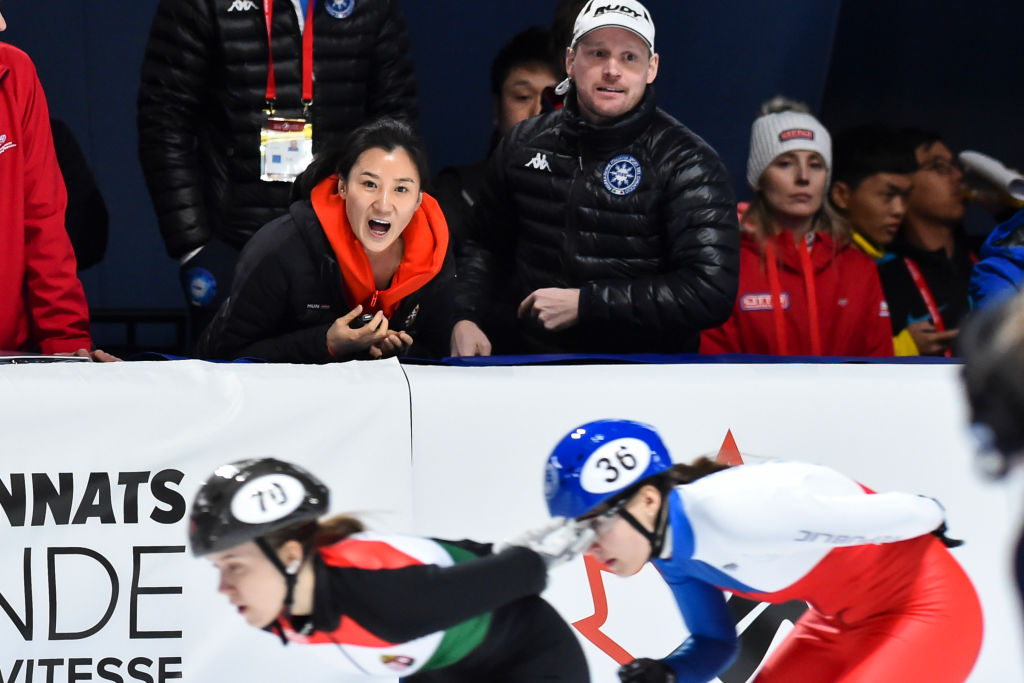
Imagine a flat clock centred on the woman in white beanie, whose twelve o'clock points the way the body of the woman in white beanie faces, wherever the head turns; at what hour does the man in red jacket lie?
The man in red jacket is roughly at 2 o'clock from the woman in white beanie.

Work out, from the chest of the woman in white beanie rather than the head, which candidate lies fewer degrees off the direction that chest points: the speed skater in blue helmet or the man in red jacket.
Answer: the speed skater in blue helmet

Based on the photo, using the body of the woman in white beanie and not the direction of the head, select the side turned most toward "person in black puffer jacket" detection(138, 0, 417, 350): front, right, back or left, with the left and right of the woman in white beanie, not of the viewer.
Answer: right

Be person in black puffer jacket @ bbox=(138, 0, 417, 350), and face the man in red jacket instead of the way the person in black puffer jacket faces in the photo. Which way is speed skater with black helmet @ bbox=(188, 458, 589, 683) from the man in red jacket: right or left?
left

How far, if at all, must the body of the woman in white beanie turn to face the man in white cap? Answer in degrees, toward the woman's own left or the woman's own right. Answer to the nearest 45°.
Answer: approximately 45° to the woman's own right

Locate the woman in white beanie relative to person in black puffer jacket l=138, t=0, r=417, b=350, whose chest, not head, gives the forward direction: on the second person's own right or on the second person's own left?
on the second person's own left

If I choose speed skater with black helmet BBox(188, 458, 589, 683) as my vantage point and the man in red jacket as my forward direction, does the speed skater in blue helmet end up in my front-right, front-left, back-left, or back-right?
back-right

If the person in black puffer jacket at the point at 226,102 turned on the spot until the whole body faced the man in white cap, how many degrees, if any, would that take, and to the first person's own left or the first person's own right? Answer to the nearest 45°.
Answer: approximately 45° to the first person's own left

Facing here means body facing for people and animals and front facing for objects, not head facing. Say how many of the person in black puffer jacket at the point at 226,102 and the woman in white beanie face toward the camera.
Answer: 2

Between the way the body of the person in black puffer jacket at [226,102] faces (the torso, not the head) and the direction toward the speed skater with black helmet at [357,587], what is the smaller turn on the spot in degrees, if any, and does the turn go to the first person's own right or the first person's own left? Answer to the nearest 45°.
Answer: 0° — they already face them

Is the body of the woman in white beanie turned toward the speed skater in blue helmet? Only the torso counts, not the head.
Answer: yes

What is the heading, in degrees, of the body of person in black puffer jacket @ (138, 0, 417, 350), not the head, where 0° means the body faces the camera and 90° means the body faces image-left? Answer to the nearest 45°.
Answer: approximately 0°
